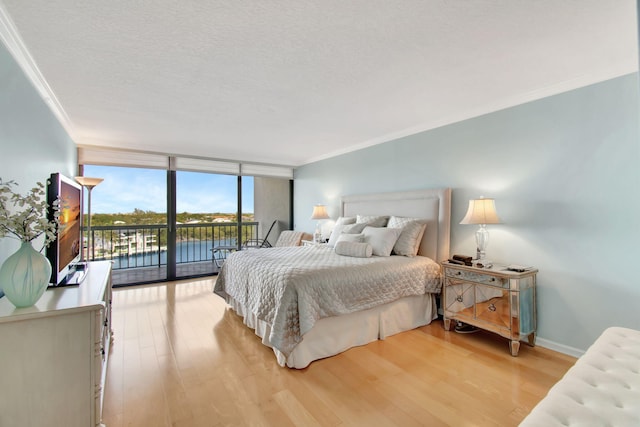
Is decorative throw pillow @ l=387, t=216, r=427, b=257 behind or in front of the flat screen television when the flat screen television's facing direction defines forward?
in front

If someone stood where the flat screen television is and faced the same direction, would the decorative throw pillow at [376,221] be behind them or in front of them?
in front

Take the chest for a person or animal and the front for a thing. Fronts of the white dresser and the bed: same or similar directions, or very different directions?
very different directions

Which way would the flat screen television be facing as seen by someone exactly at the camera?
facing to the right of the viewer

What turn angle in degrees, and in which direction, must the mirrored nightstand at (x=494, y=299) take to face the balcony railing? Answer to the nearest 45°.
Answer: approximately 45° to its right

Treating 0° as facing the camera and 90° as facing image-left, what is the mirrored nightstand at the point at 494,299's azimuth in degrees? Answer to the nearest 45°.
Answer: approximately 45°

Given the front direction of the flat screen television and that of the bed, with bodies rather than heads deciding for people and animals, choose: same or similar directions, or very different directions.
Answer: very different directions

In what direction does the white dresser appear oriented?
to the viewer's right

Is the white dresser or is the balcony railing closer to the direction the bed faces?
the white dresser

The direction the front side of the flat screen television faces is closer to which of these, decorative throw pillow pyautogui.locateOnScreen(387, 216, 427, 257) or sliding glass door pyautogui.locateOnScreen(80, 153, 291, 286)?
the decorative throw pillow

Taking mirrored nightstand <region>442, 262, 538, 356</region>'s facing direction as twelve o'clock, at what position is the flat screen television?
The flat screen television is roughly at 12 o'clock from the mirrored nightstand.

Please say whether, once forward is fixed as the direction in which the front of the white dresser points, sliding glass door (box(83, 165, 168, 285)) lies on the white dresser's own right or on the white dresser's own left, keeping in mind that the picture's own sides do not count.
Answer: on the white dresser's own left

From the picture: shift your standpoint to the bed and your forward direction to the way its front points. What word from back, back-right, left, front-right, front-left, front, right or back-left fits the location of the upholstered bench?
left

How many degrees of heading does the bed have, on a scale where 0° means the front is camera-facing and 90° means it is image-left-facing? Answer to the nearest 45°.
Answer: approximately 45°

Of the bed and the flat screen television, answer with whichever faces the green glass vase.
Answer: the bed
